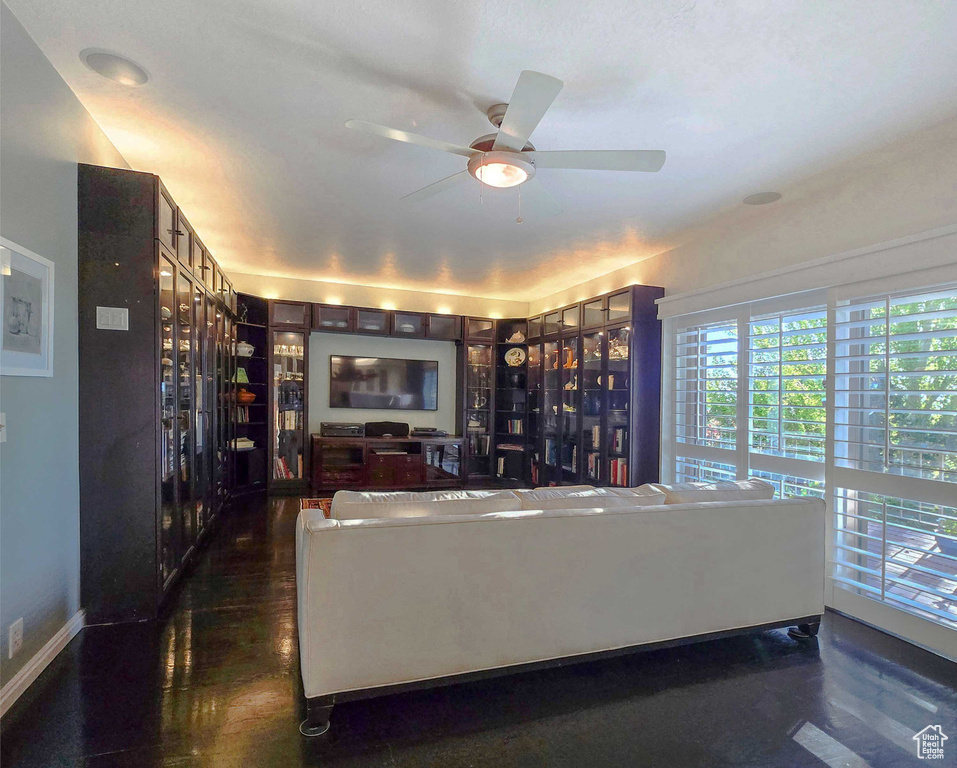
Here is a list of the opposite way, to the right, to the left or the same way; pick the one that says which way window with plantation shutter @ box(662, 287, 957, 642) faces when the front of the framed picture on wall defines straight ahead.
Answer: the opposite way

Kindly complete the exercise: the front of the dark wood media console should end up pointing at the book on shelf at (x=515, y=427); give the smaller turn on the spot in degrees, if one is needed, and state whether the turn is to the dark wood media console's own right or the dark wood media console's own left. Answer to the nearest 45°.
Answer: approximately 90° to the dark wood media console's own left

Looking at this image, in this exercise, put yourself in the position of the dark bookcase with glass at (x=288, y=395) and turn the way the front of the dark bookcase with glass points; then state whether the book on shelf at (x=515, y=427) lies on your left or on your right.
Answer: on your left

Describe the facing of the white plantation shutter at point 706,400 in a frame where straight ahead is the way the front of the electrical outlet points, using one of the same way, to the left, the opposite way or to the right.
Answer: the opposite way

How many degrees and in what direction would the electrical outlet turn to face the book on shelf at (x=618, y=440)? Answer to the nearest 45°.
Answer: approximately 45° to its left

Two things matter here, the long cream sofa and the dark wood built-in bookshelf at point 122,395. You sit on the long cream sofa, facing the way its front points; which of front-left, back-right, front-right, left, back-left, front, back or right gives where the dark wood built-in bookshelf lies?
front-left

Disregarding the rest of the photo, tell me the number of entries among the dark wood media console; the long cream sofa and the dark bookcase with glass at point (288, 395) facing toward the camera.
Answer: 2

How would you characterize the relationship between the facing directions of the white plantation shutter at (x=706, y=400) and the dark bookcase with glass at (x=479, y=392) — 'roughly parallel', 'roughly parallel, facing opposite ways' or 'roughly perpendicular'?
roughly perpendicular

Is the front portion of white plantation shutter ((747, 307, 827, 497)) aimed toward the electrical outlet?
yes

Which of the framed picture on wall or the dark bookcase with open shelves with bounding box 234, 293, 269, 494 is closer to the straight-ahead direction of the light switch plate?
the framed picture on wall

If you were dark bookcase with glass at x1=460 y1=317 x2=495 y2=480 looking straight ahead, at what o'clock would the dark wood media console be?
The dark wood media console is roughly at 2 o'clock from the dark bookcase with glass.

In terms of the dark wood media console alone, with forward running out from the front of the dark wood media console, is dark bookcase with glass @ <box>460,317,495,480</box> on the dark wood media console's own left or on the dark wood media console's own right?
on the dark wood media console's own left

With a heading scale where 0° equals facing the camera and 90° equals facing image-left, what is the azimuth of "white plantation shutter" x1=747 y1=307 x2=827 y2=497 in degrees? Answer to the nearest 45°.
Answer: approximately 45°

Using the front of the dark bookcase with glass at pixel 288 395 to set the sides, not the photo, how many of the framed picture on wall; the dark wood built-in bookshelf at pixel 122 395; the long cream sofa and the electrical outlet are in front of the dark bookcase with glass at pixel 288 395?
4
